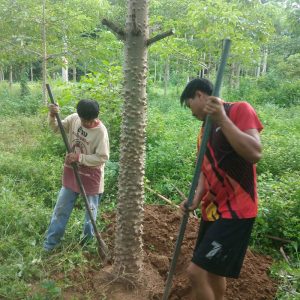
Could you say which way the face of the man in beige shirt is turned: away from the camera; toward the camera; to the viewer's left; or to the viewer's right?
toward the camera

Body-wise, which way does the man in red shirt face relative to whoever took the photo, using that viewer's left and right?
facing the viewer and to the left of the viewer

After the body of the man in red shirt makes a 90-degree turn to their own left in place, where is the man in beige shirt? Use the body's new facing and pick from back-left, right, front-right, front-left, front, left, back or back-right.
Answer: back

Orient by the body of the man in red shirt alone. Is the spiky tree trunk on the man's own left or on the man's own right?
on the man's own right
